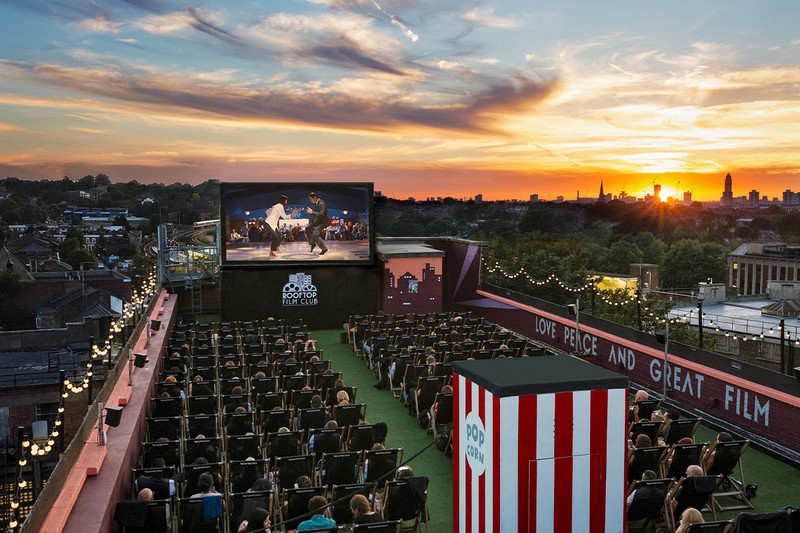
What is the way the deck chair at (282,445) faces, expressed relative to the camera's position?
facing away from the viewer

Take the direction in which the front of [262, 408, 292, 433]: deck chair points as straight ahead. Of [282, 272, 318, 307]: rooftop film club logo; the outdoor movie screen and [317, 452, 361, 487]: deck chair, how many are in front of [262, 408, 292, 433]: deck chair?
2

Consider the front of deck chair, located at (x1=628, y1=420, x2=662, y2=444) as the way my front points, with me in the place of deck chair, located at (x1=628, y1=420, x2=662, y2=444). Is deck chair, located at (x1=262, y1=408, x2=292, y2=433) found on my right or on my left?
on my left

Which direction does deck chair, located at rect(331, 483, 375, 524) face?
away from the camera

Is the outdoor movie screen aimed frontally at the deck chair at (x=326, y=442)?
yes

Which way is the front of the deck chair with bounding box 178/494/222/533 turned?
away from the camera

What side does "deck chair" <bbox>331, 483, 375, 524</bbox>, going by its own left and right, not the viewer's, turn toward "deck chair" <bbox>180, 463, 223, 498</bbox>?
left

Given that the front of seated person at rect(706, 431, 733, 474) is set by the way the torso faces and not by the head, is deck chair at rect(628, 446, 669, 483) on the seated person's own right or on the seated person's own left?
on the seated person's own left

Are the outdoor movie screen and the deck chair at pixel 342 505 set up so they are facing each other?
yes

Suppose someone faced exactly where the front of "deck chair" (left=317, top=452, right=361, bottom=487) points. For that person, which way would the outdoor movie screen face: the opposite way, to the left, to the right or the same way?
the opposite way

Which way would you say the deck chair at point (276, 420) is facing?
away from the camera

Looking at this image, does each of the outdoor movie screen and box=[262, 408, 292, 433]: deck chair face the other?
yes

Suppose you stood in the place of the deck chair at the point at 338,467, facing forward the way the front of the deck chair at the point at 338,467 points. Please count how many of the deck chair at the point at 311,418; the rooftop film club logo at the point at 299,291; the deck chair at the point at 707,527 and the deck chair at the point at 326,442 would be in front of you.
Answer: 3
